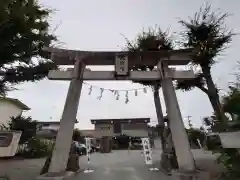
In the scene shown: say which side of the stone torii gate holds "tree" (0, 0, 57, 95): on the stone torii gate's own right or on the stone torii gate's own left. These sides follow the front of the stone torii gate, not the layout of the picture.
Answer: on the stone torii gate's own right

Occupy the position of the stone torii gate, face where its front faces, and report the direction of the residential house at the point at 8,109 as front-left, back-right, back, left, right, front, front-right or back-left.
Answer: back-right

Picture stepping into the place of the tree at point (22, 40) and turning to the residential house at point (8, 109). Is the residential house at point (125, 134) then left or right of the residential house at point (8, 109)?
right

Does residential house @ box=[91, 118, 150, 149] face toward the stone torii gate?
yes

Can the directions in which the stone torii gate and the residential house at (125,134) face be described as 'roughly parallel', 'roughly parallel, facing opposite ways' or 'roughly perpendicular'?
roughly parallel

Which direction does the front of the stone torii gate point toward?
toward the camera

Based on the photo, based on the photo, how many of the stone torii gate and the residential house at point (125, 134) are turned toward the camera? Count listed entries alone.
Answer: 2

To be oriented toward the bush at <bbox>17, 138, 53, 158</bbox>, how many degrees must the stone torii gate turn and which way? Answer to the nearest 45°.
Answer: approximately 135° to its right

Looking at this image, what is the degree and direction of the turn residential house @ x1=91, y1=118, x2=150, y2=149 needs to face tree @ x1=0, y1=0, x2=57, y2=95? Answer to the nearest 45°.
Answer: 0° — it already faces it

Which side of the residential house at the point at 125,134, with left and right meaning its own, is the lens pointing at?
front
